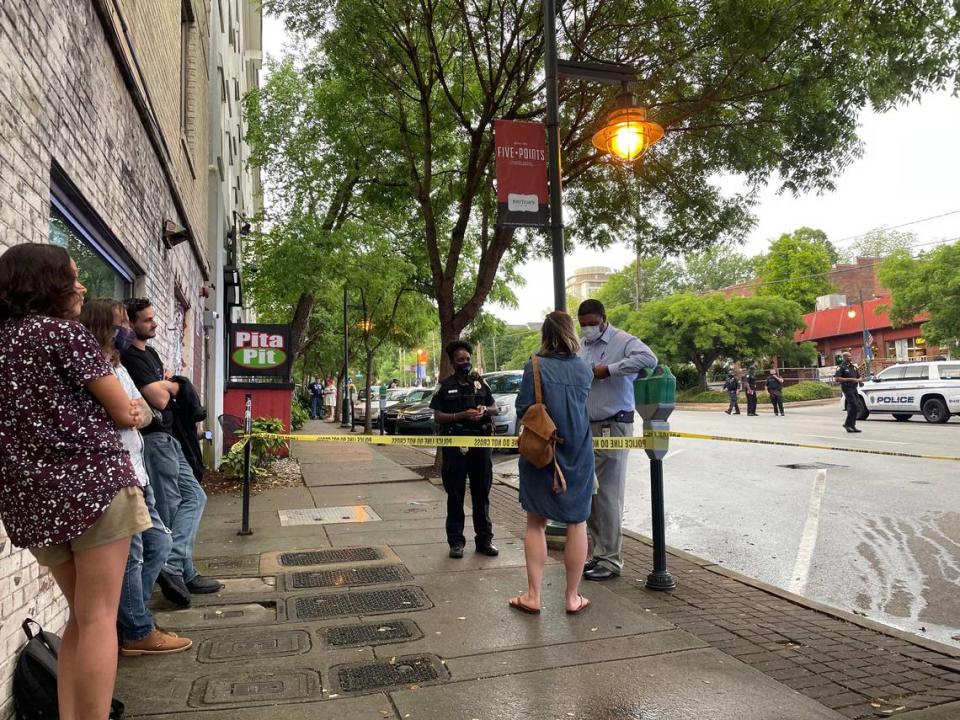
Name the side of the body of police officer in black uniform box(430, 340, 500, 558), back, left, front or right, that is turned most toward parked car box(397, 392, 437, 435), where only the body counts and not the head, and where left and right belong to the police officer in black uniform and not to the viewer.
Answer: back

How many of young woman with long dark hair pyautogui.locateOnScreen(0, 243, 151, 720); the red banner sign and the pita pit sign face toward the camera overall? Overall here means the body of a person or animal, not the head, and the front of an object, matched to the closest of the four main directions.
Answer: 2

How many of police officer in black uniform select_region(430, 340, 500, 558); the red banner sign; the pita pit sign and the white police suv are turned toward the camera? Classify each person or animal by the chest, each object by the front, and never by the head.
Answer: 3

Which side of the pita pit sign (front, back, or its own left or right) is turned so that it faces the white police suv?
left

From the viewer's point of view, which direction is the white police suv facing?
to the viewer's left

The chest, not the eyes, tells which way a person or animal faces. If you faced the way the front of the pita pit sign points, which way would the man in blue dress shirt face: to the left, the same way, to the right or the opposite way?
to the right
